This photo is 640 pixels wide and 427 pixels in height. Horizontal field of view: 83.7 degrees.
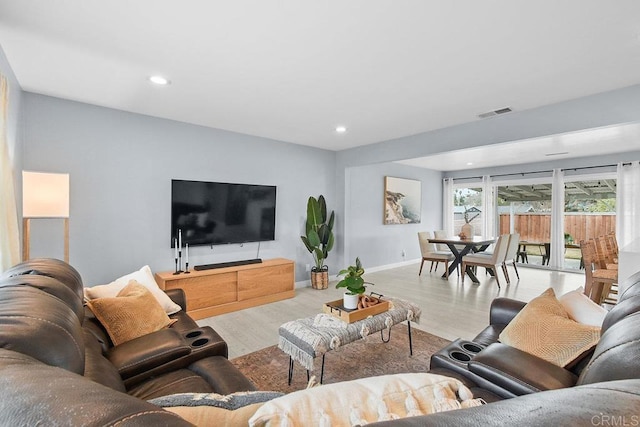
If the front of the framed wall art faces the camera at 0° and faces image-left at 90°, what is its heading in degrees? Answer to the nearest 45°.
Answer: approximately 315°

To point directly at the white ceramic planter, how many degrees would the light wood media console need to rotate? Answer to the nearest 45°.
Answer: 0° — it already faces it

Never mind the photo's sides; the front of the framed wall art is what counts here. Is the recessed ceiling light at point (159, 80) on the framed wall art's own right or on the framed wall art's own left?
on the framed wall art's own right

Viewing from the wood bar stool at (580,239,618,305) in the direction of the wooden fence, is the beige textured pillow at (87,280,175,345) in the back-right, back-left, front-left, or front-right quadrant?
back-left

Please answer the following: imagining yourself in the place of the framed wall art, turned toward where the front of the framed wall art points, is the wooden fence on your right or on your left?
on your left

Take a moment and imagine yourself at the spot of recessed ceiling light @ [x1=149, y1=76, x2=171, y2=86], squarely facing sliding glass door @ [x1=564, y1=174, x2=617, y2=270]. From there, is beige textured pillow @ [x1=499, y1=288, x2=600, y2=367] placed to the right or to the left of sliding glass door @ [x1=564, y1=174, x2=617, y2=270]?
right

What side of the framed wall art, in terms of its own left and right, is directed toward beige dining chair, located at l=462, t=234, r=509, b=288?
front

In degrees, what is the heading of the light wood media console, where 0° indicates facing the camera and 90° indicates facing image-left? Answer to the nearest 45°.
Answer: approximately 315°

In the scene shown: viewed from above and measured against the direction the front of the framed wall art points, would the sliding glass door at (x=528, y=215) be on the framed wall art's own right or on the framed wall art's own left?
on the framed wall art's own left

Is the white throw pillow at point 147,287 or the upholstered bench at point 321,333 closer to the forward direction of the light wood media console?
the upholstered bench

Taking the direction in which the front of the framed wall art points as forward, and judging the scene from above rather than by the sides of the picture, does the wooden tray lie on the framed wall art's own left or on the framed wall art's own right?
on the framed wall art's own right

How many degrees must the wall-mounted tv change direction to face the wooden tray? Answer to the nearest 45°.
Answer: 0° — it already faces it

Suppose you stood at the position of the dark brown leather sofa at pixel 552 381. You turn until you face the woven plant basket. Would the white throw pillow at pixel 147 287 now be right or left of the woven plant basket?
left
